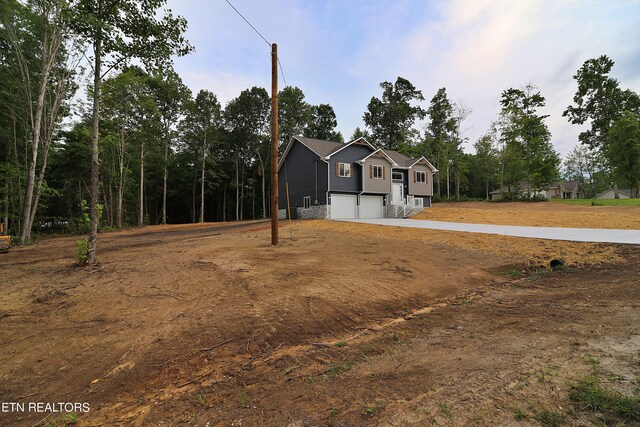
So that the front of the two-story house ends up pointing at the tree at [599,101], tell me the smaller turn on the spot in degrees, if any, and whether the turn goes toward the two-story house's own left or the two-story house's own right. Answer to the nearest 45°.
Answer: approximately 90° to the two-story house's own left

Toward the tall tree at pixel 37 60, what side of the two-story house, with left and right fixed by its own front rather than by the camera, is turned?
right

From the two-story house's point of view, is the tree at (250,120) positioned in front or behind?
behind

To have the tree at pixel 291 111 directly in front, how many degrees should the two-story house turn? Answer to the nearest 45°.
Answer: approximately 180°

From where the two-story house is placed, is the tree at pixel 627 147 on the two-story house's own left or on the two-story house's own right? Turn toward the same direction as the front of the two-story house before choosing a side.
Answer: on the two-story house's own left

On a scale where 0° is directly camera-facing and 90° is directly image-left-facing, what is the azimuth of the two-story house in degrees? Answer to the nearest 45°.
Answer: approximately 315°

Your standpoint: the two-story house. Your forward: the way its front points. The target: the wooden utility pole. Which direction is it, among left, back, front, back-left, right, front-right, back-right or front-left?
front-right

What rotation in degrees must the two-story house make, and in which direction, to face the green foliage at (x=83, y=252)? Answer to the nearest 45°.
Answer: approximately 45° to its right

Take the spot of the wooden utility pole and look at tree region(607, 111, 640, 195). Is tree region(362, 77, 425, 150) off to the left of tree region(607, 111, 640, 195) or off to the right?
left

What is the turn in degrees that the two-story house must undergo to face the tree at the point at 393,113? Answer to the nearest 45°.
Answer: approximately 135° to its left

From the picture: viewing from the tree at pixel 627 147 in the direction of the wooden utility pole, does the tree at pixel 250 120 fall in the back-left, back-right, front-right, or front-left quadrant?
front-right
